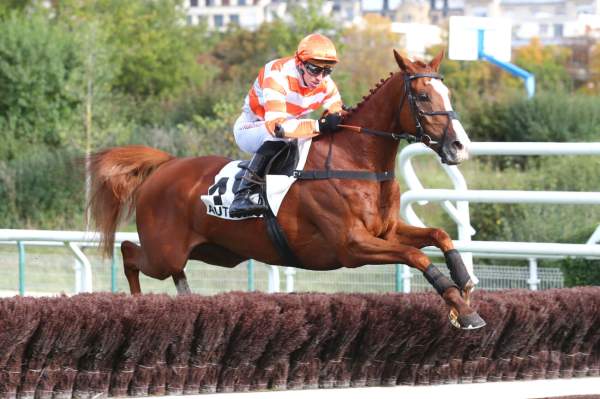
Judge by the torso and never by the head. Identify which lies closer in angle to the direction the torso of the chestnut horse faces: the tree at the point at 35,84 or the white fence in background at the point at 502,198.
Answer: the white fence in background

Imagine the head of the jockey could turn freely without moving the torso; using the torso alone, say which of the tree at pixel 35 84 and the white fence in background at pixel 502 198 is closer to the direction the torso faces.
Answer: the white fence in background

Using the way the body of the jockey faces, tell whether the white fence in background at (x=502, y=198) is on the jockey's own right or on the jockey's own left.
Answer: on the jockey's own left

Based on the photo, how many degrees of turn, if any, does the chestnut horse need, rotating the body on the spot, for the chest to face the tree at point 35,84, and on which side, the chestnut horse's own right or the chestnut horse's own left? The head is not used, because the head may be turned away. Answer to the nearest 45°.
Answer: approximately 135° to the chestnut horse's own left

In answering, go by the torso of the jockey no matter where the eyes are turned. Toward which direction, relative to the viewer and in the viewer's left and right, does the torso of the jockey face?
facing the viewer and to the right of the viewer

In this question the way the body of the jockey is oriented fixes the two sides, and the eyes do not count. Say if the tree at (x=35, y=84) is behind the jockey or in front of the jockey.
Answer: behind
